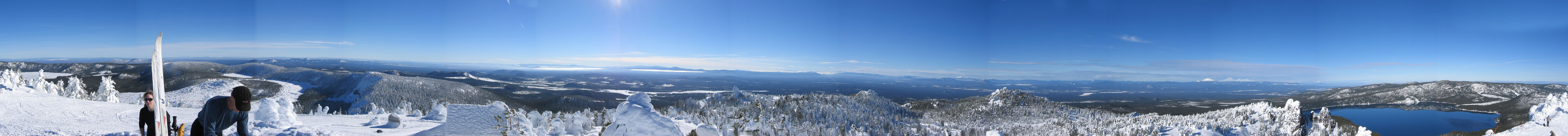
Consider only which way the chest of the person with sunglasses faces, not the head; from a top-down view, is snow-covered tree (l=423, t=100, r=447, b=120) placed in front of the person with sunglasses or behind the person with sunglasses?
behind

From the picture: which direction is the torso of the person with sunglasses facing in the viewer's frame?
toward the camera

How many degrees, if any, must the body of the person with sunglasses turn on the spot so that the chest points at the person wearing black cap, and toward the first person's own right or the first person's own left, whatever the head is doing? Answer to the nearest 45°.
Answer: approximately 45° to the first person's own left

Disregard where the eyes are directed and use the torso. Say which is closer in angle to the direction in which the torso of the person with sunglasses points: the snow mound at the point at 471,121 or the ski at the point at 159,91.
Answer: the ski
